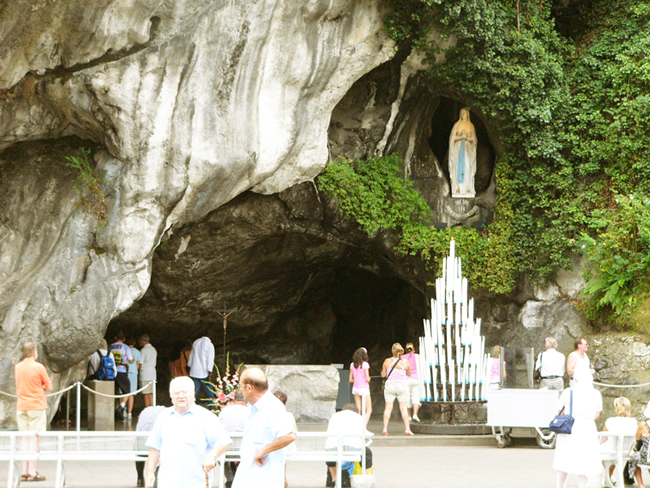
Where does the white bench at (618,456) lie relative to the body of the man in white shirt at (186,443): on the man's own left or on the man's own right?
on the man's own left

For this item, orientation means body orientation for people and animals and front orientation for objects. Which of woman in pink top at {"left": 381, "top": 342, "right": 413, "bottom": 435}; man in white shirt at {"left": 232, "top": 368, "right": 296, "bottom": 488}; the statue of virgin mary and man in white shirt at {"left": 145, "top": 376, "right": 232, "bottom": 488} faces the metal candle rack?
the statue of virgin mary

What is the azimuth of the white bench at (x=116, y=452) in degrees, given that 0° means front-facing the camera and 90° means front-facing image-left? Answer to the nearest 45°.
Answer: approximately 180°

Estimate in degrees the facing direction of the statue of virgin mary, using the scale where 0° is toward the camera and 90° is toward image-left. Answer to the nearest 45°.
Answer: approximately 0°
